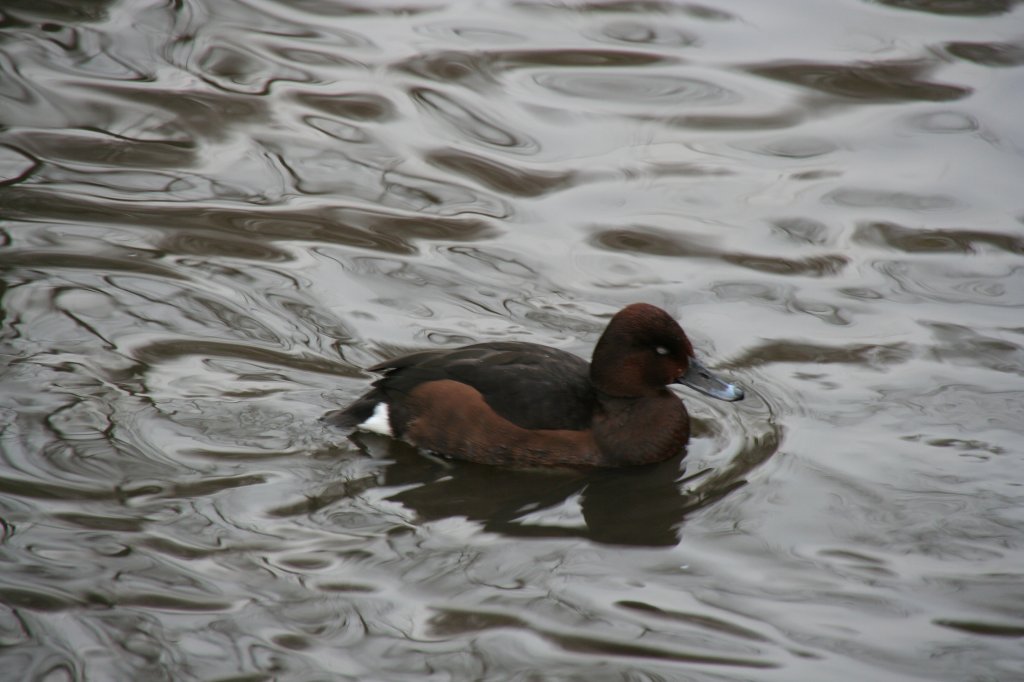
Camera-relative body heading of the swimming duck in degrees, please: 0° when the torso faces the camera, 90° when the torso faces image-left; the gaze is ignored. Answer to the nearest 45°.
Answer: approximately 270°
